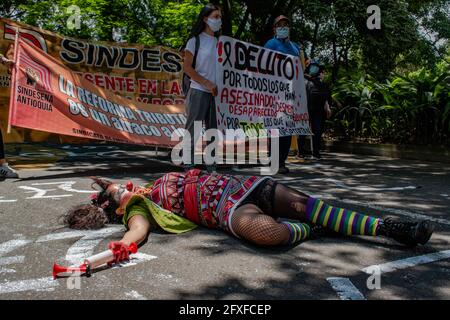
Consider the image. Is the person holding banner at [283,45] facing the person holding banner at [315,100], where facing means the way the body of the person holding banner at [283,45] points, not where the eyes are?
no

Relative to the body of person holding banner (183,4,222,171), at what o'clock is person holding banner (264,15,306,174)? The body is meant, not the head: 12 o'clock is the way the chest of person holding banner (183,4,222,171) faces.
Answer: person holding banner (264,15,306,174) is roughly at 9 o'clock from person holding banner (183,4,222,171).

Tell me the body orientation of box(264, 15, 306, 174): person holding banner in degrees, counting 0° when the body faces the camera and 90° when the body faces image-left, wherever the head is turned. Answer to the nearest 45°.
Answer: approximately 0°

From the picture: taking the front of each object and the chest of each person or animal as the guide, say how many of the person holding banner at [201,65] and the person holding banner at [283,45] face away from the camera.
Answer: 0

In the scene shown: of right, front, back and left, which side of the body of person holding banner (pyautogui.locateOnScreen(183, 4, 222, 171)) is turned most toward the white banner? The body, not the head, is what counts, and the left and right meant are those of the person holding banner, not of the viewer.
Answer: left

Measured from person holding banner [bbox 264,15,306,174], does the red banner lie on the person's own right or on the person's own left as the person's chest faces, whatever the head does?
on the person's own right

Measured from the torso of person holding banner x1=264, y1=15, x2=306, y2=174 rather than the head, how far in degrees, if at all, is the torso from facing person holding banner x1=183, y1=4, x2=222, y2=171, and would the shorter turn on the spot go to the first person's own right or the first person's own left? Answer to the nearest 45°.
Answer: approximately 45° to the first person's own right

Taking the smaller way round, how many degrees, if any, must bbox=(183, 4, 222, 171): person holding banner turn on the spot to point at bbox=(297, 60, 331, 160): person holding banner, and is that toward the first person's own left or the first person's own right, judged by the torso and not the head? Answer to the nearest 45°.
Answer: approximately 90° to the first person's own left

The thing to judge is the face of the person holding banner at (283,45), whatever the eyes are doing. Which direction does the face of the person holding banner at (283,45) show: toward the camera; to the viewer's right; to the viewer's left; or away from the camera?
toward the camera
